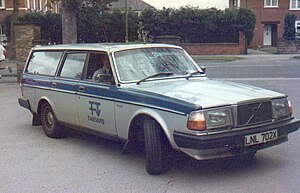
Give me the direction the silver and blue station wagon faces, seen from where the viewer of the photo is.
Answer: facing the viewer and to the right of the viewer

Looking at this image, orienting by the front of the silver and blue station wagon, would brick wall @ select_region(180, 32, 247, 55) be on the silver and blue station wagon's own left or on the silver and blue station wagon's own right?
on the silver and blue station wagon's own left

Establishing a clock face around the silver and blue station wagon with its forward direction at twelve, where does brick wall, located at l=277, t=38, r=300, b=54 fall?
The brick wall is roughly at 8 o'clock from the silver and blue station wagon.

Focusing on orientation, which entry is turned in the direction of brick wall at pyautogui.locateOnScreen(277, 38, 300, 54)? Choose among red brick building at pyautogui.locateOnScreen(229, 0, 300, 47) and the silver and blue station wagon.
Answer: the red brick building

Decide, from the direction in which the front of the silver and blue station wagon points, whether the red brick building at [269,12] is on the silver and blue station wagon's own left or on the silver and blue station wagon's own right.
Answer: on the silver and blue station wagon's own left

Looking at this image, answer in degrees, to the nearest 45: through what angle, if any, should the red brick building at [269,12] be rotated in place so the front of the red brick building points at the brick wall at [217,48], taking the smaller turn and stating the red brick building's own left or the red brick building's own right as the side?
0° — it already faces it

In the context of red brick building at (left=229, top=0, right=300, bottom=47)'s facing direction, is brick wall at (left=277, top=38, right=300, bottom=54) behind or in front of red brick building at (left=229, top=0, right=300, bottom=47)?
in front

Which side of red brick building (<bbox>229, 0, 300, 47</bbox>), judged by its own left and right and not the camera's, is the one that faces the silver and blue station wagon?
front
